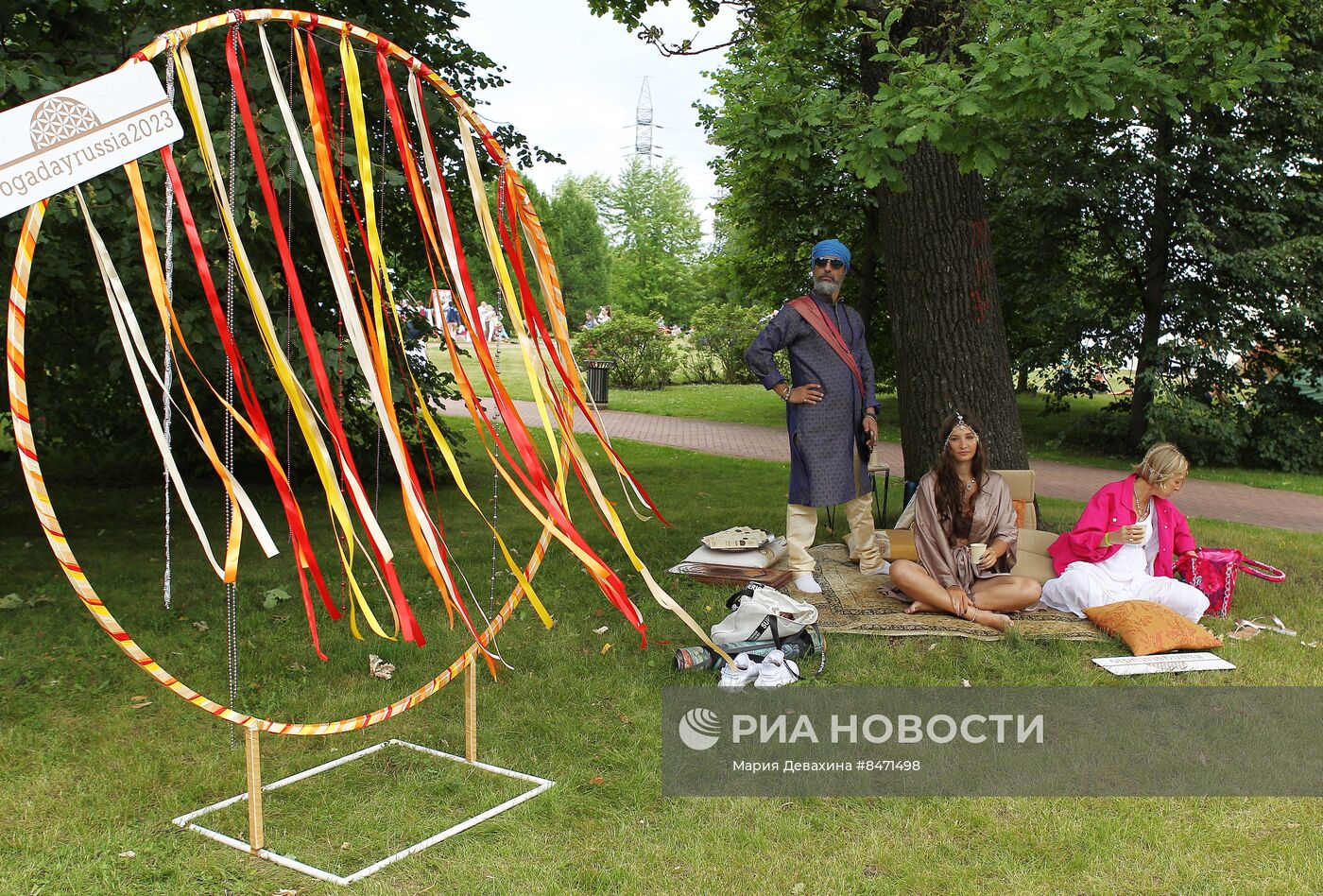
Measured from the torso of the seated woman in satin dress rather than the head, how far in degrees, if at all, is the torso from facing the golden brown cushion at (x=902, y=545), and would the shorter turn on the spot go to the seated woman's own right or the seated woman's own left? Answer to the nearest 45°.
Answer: approximately 135° to the seated woman's own right

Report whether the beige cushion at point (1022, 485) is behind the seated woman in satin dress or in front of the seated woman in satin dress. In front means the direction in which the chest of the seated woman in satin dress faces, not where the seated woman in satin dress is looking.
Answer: behind

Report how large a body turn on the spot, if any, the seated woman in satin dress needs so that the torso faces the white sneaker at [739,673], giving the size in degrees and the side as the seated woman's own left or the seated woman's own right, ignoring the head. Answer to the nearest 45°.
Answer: approximately 45° to the seated woman's own right

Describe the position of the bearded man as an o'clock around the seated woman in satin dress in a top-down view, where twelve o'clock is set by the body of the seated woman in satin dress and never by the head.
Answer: The bearded man is roughly at 4 o'clock from the seated woman in satin dress.

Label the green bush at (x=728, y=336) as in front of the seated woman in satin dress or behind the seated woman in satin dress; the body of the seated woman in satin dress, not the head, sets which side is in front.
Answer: behind

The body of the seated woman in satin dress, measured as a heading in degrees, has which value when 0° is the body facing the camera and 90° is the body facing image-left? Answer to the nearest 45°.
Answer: approximately 0°

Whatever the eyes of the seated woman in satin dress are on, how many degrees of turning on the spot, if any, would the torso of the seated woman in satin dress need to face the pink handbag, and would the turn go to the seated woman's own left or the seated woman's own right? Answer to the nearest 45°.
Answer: approximately 90° to the seated woman's own left

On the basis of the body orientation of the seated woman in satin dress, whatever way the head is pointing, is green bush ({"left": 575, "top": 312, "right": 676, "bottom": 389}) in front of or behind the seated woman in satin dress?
behind

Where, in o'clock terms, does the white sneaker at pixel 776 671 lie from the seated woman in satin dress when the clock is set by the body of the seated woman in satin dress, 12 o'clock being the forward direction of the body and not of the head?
The white sneaker is roughly at 1 o'clock from the seated woman in satin dress.

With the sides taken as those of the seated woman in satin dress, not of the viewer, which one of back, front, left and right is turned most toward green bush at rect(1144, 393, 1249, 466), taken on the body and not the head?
back

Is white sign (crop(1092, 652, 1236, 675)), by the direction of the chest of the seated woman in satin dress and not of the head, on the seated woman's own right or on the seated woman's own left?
on the seated woman's own left
